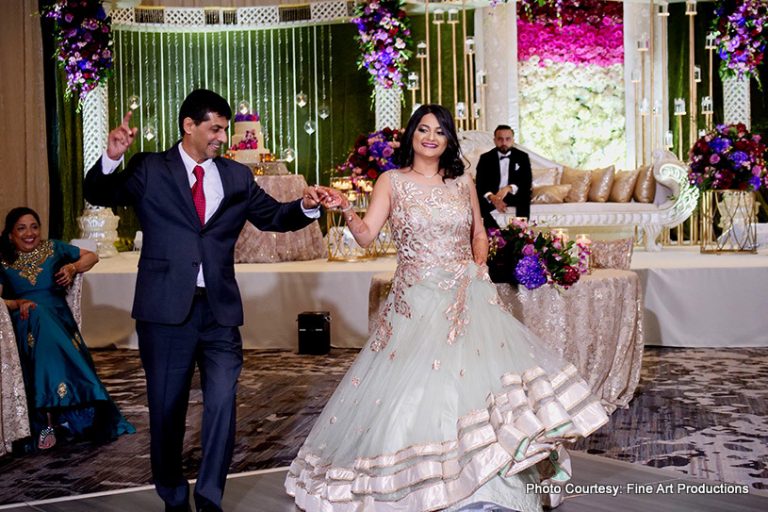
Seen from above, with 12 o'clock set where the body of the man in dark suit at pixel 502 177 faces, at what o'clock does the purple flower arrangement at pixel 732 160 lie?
The purple flower arrangement is roughly at 8 o'clock from the man in dark suit.

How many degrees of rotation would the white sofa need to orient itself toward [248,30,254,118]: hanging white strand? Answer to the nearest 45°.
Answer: approximately 135° to its right

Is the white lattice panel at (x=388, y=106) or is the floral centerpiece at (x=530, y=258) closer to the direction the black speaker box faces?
the floral centerpiece

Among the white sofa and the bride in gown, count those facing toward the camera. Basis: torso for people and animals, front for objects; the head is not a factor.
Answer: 2

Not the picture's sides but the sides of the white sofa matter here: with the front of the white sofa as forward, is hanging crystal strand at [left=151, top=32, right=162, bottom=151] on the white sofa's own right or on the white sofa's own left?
on the white sofa's own right

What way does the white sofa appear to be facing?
toward the camera

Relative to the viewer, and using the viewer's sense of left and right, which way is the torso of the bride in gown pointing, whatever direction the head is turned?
facing the viewer

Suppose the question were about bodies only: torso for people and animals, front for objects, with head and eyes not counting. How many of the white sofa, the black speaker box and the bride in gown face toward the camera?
3
